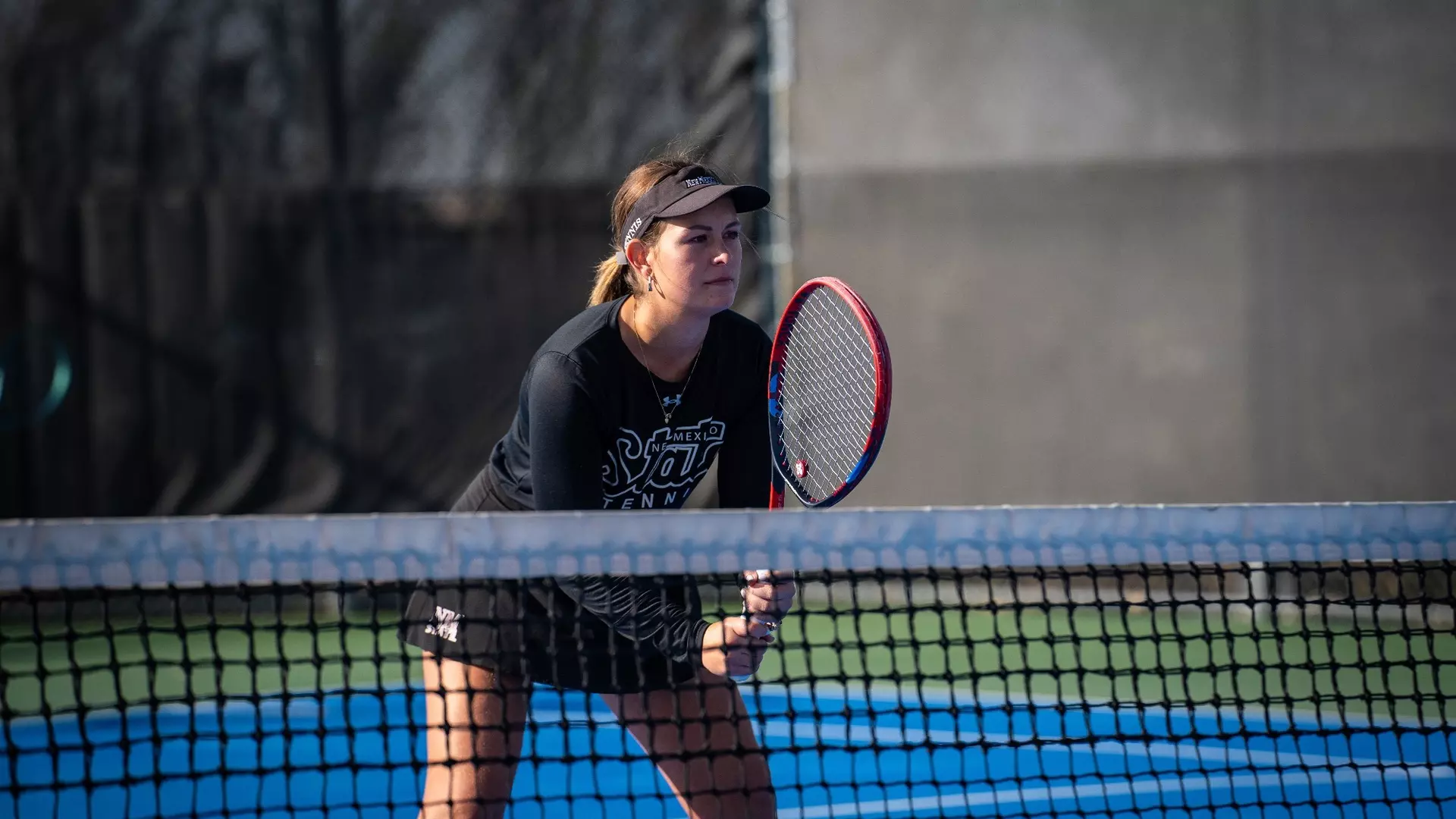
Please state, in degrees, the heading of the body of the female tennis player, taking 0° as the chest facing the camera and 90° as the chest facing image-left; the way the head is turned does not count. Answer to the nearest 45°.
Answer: approximately 315°

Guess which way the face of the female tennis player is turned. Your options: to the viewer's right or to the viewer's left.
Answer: to the viewer's right
